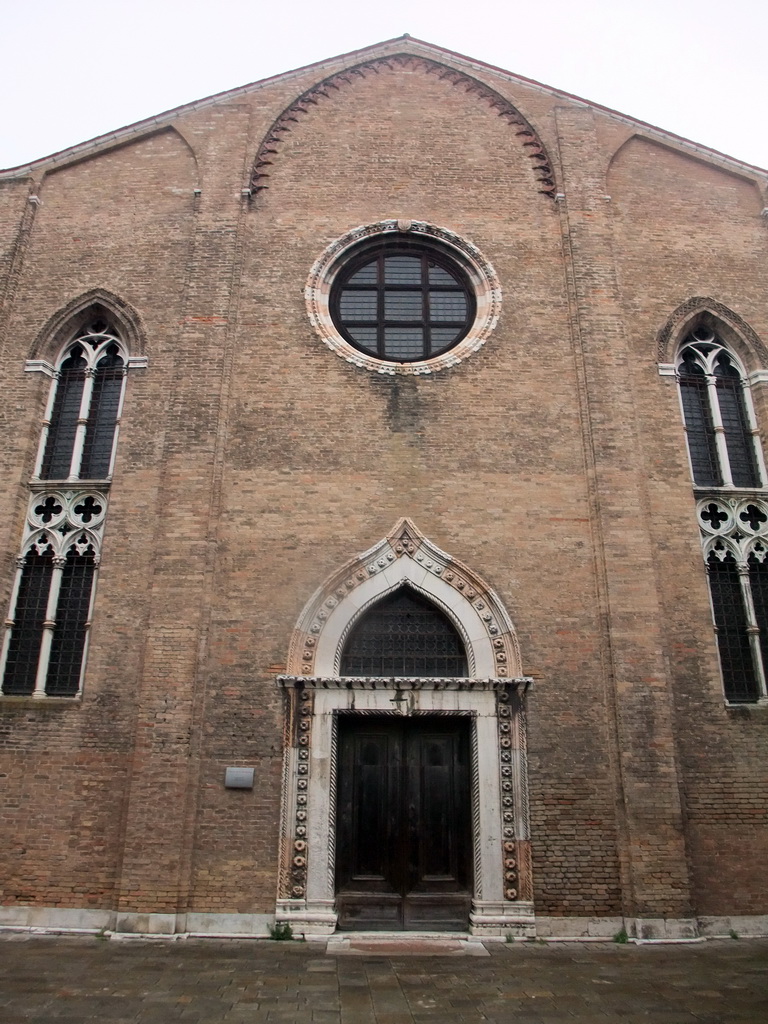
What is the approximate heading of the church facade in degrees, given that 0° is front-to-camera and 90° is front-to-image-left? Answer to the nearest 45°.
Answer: approximately 0°
